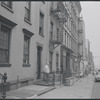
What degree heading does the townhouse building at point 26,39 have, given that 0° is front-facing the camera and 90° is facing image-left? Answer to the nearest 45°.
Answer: approximately 315°
